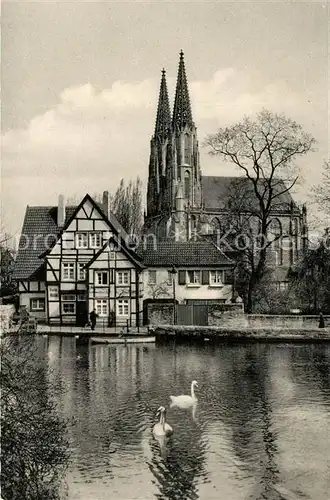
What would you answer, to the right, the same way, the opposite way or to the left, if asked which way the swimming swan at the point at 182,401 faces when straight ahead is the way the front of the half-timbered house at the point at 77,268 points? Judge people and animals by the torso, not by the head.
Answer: to the left

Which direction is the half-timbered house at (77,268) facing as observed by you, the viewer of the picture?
facing the viewer

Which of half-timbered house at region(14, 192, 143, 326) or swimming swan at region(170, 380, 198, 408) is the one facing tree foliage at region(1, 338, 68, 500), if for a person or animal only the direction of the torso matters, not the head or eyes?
the half-timbered house

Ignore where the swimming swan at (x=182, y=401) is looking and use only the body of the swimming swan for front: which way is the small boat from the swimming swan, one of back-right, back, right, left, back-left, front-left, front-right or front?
left

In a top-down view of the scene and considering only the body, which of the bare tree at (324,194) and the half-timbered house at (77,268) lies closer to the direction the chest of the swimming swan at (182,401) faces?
the bare tree

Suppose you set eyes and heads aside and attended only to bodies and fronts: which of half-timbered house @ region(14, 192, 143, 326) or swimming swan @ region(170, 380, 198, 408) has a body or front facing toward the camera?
the half-timbered house

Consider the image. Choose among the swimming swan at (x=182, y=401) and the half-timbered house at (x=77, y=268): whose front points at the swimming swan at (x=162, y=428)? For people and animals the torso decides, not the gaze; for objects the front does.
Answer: the half-timbered house

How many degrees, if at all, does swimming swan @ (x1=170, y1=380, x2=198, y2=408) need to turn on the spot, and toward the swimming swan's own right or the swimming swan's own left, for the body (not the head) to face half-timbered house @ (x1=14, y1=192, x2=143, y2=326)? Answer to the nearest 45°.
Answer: approximately 90° to the swimming swan's own left

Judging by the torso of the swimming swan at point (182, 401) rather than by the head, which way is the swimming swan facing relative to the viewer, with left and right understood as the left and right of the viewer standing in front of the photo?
facing to the right of the viewer

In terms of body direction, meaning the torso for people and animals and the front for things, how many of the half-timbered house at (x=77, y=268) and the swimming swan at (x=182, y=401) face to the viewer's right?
1

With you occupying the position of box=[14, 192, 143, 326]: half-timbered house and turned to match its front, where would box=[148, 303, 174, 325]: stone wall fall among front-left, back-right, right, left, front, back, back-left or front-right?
front-left

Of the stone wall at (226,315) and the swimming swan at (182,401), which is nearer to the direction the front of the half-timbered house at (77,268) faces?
the swimming swan

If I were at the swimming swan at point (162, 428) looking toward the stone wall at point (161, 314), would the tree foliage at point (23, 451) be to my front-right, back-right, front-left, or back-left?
back-left

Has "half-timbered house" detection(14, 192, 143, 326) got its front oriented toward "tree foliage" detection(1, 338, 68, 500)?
yes

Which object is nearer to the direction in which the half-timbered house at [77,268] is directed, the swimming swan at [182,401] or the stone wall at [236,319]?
the swimming swan
